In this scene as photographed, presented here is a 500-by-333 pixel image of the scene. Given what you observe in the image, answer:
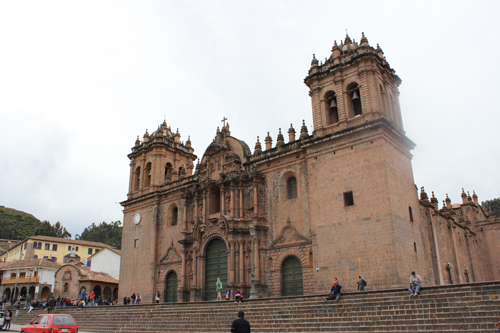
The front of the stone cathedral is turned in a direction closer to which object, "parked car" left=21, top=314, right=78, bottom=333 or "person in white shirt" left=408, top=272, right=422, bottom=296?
the parked car

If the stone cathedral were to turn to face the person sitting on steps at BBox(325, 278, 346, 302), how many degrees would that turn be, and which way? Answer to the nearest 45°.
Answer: approximately 45° to its left

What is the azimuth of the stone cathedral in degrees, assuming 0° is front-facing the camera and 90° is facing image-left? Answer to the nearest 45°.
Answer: approximately 45°

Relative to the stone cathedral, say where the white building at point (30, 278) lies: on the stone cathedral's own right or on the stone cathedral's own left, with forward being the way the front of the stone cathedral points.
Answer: on the stone cathedral's own right

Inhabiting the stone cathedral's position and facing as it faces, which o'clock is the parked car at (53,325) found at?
The parked car is roughly at 12 o'clock from the stone cathedral.

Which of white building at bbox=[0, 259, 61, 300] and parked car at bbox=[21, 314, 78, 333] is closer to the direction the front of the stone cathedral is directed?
the parked car

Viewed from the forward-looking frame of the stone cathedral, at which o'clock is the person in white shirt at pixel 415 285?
The person in white shirt is roughly at 10 o'clock from the stone cathedral.
